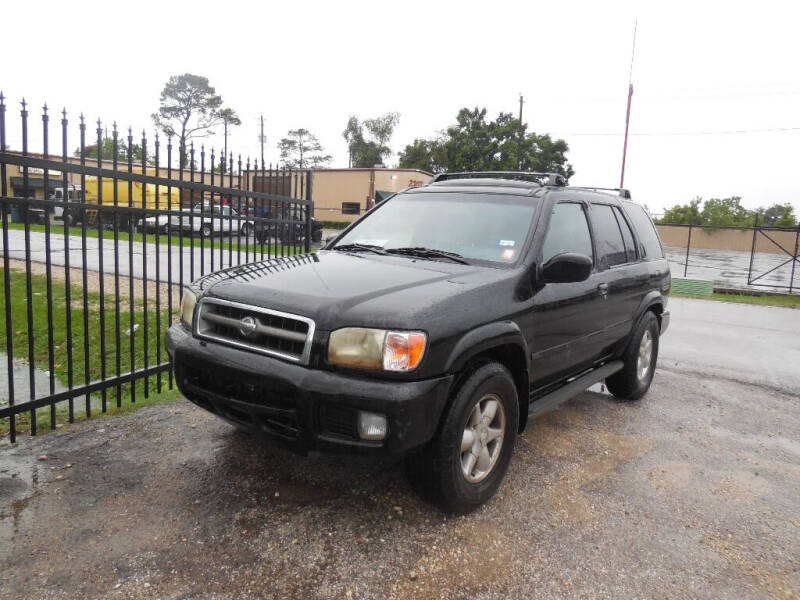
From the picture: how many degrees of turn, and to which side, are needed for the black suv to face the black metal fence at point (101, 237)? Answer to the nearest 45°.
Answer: approximately 90° to its right

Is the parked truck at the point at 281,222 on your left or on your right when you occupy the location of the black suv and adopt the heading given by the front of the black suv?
on your right

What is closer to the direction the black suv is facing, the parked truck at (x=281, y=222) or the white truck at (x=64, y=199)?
the white truck

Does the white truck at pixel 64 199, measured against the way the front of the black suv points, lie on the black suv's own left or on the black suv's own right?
on the black suv's own right

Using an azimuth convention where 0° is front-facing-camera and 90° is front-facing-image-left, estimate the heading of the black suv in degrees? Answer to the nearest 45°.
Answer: approximately 45°

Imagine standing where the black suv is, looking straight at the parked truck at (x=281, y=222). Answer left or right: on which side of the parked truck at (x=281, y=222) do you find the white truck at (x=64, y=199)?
left
